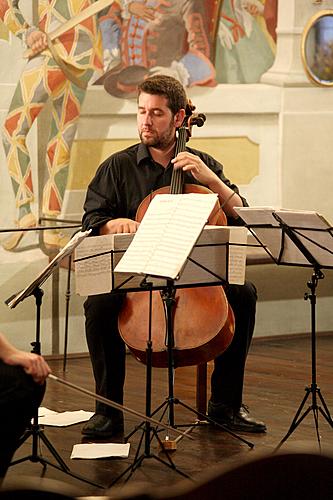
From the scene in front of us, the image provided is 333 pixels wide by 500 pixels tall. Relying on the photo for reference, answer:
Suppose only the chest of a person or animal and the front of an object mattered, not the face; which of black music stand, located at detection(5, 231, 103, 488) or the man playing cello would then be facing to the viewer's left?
the black music stand

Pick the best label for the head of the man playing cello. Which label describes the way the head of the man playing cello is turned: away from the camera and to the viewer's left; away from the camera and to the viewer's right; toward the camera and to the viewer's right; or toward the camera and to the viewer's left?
toward the camera and to the viewer's left

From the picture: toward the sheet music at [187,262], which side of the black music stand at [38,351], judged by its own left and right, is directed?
back

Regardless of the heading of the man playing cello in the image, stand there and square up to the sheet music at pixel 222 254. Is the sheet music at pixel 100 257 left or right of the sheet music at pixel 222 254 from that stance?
right

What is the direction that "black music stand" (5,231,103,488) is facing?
to the viewer's left

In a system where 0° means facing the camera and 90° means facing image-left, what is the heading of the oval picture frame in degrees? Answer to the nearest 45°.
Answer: approximately 0°
